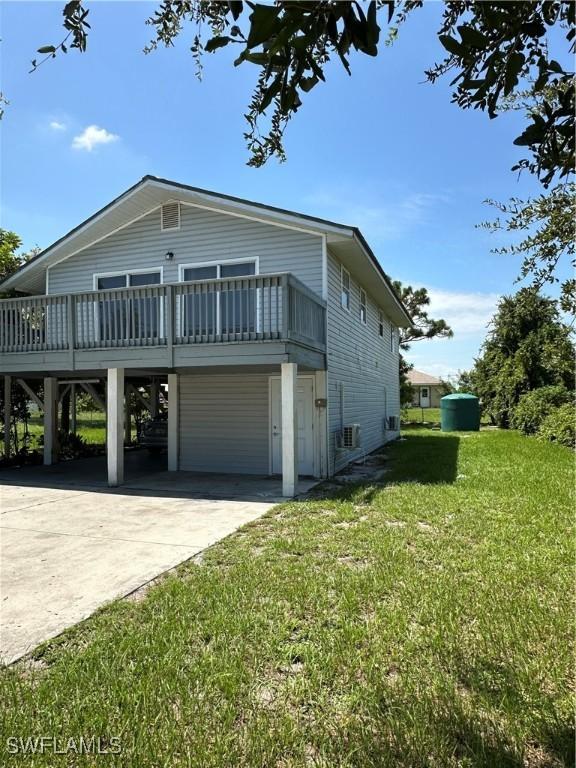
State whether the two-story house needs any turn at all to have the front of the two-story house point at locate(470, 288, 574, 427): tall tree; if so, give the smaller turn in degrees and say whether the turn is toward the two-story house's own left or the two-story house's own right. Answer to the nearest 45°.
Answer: approximately 180°

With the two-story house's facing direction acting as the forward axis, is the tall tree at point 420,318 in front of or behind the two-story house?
behind

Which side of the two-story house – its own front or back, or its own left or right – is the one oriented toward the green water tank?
back

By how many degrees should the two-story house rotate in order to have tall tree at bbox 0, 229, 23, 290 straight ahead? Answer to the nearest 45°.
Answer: approximately 90° to its right

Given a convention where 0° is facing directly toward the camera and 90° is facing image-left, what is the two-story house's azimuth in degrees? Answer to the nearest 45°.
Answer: approximately 45°

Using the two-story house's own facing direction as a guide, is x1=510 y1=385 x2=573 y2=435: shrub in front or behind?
behind
